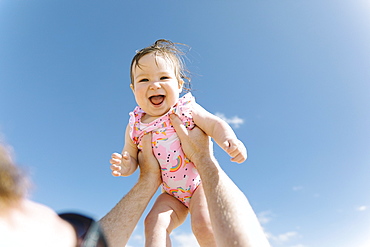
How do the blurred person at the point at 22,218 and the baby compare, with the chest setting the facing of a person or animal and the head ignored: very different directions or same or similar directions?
very different directions

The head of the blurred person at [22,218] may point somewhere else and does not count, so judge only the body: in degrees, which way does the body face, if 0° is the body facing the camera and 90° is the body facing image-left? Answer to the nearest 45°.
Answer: approximately 180°

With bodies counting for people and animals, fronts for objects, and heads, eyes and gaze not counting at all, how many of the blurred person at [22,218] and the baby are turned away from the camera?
1

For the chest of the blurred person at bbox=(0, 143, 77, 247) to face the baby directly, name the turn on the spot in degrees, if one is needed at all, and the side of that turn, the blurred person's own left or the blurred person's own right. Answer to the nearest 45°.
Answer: approximately 45° to the blurred person's own right

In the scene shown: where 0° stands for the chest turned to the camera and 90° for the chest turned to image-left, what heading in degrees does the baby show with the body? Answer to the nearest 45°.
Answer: approximately 0°

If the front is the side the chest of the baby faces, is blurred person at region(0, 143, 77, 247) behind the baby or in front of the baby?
in front
